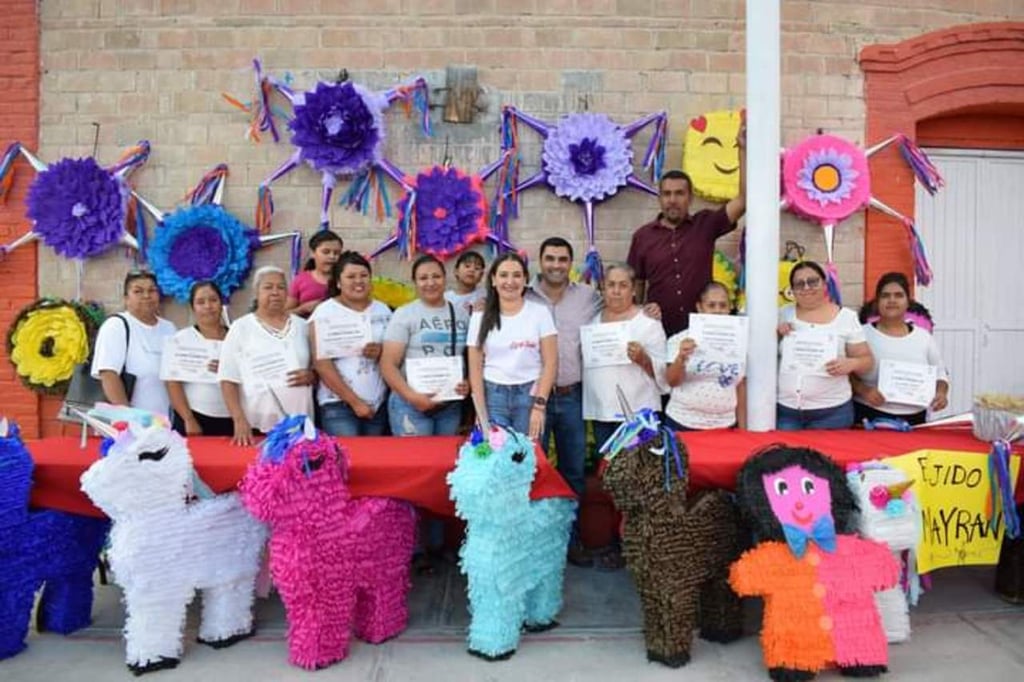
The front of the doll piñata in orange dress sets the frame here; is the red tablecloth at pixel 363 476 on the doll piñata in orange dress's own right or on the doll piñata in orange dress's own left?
on the doll piñata in orange dress's own right

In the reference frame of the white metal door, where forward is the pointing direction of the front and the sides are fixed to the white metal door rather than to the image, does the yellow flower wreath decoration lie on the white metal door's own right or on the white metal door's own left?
on the white metal door's own right

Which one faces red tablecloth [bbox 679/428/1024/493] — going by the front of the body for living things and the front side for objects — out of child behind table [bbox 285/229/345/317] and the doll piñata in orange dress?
the child behind table

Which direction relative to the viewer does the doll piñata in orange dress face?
toward the camera

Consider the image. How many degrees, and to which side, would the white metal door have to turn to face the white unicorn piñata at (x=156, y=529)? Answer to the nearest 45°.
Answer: approximately 45° to its right

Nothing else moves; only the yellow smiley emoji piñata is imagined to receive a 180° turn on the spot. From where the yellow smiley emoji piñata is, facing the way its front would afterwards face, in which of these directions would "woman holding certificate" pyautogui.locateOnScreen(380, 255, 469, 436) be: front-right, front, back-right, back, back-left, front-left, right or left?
back-left

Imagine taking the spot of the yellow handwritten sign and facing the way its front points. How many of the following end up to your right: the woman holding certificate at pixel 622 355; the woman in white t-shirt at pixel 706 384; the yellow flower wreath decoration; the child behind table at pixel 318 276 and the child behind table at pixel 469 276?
5

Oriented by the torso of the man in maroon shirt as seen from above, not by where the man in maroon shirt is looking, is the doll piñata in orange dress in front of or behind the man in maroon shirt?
in front

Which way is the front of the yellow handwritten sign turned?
toward the camera

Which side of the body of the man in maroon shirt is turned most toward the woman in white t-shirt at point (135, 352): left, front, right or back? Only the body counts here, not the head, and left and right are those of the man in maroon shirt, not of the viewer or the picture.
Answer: right

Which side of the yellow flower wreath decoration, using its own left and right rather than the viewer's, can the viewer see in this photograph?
front
